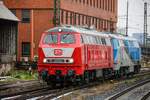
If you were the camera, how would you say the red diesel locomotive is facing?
facing the viewer and to the left of the viewer

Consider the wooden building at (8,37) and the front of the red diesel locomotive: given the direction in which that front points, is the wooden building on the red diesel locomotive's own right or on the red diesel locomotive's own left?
on the red diesel locomotive's own right
